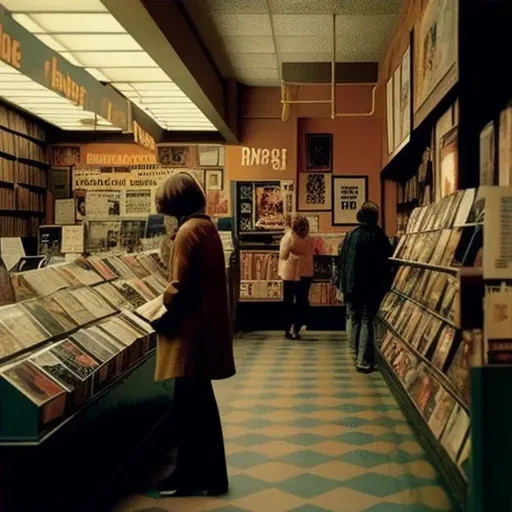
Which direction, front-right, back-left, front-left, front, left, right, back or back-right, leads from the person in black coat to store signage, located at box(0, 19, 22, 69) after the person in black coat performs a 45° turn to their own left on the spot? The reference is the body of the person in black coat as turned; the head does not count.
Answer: left

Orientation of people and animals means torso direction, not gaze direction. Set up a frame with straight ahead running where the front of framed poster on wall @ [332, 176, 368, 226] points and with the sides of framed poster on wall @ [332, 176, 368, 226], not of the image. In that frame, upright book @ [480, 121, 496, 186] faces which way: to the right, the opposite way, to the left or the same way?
to the right

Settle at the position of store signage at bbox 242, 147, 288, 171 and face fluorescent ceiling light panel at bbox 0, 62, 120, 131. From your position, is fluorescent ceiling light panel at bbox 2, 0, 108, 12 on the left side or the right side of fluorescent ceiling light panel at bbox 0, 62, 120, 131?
left

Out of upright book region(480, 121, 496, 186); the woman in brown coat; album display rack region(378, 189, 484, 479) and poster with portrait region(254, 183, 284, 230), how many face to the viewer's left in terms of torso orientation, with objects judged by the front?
3

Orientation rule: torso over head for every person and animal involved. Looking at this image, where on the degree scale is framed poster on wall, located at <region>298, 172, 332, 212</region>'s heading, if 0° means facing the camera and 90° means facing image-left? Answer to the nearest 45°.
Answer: approximately 0°

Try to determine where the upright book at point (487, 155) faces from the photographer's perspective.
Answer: facing to the left of the viewer

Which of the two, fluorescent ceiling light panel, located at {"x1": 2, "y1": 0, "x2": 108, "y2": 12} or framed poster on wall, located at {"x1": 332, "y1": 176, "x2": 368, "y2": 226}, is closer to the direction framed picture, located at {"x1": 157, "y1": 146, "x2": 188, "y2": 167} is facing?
the fluorescent ceiling light panel

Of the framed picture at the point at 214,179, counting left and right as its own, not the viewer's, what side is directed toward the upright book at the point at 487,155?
front

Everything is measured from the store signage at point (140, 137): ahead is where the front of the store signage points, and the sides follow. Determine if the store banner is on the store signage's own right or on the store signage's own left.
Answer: on the store signage's own right

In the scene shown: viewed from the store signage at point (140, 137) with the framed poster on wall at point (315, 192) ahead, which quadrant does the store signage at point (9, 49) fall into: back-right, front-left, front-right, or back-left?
back-right

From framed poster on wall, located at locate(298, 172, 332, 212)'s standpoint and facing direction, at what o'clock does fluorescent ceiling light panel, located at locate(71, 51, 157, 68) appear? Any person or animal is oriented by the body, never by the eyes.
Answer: The fluorescent ceiling light panel is roughly at 1 o'clock from the framed poster on wall.

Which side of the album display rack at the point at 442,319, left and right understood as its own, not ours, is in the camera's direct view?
left

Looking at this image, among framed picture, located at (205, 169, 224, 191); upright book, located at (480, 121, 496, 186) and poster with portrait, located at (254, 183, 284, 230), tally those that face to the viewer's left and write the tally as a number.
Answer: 1

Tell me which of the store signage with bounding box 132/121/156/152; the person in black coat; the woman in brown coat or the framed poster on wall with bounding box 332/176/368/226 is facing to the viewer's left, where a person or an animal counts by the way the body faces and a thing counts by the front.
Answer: the woman in brown coat

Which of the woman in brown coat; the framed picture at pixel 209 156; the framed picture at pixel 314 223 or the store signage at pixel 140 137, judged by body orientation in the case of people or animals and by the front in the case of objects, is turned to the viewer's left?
the woman in brown coat

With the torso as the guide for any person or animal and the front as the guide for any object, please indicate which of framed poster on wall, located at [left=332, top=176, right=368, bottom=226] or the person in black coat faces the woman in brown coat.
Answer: the framed poster on wall

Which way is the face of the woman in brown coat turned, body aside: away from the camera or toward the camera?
away from the camera
